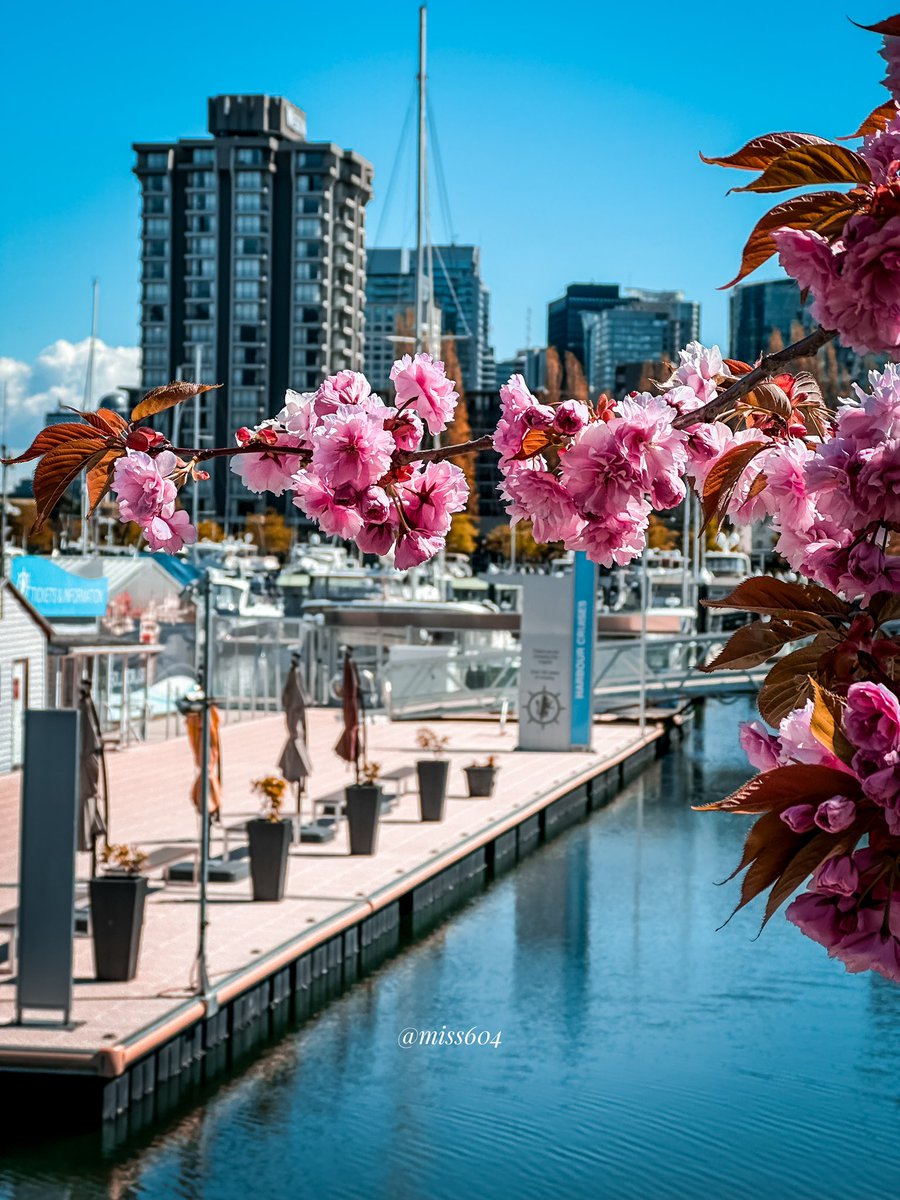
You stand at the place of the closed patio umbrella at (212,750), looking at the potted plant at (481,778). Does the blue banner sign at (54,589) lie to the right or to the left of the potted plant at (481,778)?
left

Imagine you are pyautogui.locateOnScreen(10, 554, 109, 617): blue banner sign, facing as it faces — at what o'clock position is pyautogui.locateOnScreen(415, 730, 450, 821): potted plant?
The potted plant is roughly at 11 o'clock from the blue banner sign.

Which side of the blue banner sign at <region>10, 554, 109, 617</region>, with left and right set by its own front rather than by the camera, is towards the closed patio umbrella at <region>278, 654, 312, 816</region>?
front

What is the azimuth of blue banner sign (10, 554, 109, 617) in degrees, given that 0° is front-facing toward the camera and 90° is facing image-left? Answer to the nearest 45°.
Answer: approximately 0°

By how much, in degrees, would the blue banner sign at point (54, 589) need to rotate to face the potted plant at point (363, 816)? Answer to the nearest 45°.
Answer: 0° — it already faces it

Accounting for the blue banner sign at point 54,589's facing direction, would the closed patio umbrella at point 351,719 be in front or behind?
in front

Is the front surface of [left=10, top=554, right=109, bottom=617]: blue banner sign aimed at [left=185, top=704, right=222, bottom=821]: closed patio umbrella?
yes

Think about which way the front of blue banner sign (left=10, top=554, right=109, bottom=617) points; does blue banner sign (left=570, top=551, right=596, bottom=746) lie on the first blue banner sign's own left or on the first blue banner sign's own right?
on the first blue banner sign's own left

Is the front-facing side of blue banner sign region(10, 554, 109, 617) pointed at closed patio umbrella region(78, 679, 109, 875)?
yes
